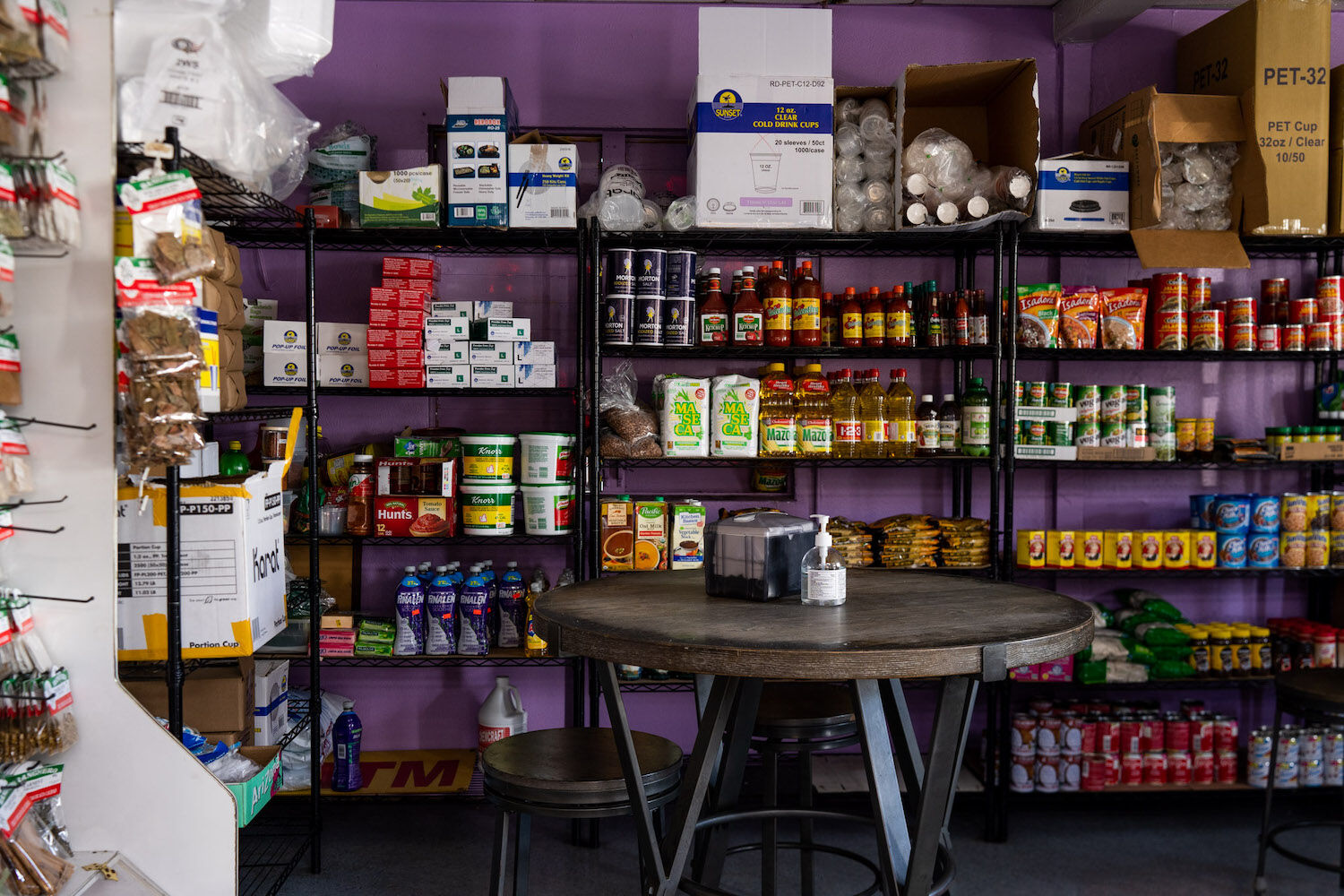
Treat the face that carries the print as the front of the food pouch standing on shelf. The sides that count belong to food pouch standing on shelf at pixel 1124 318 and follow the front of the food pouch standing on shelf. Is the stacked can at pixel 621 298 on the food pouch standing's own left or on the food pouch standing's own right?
on the food pouch standing's own right

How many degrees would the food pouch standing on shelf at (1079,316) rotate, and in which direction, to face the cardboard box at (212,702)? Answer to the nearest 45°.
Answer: approximately 45° to its right

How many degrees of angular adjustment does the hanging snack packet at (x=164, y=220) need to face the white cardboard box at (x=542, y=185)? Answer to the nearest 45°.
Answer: approximately 135° to its left

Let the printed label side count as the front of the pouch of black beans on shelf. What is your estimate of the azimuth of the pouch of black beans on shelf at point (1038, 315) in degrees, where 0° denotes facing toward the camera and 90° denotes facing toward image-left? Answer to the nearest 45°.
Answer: approximately 0°

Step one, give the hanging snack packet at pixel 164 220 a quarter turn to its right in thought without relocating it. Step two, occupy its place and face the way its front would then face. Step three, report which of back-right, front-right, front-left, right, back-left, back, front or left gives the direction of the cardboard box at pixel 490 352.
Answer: back-right

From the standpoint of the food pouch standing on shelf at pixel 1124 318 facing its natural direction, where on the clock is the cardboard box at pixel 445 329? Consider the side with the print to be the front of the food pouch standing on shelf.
The cardboard box is roughly at 2 o'clock from the food pouch standing on shelf.
